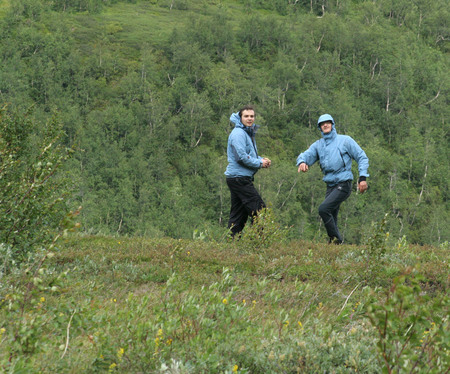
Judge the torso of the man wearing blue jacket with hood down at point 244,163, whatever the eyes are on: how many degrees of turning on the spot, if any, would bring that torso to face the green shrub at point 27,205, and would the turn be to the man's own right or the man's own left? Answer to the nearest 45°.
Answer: approximately 135° to the man's own right

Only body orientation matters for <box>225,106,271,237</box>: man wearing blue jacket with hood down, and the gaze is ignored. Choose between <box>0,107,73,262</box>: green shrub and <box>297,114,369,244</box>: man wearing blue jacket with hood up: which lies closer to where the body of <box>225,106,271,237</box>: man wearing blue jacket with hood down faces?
the man wearing blue jacket with hood up

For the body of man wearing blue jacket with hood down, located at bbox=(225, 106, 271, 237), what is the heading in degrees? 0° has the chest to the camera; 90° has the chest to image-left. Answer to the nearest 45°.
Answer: approximately 270°
